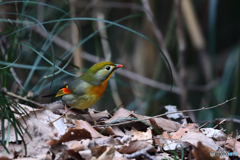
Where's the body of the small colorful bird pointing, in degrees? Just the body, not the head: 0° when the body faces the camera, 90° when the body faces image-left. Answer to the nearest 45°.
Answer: approximately 270°

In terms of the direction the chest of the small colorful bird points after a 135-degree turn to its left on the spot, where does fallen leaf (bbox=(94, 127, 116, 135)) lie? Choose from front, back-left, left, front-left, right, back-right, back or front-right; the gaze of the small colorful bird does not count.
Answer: back-left

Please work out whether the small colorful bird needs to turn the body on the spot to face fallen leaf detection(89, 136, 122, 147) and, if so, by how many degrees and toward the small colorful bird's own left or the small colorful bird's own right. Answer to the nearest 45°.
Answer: approximately 90° to the small colorful bird's own right

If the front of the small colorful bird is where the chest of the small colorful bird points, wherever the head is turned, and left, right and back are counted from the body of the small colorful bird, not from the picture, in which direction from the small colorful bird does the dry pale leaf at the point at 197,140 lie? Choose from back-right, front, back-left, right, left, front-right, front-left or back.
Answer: front-right

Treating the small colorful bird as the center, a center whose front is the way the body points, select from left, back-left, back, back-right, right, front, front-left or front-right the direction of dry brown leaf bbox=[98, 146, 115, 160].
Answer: right

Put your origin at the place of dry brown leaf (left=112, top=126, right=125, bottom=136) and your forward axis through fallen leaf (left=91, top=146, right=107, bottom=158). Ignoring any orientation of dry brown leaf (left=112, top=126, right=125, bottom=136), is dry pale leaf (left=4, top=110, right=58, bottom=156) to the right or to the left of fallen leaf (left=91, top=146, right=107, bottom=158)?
right

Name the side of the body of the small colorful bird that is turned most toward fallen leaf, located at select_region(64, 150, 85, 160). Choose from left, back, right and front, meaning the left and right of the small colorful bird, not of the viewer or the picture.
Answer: right

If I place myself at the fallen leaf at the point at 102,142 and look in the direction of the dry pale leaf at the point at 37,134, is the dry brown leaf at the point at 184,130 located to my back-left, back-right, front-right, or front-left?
back-right
